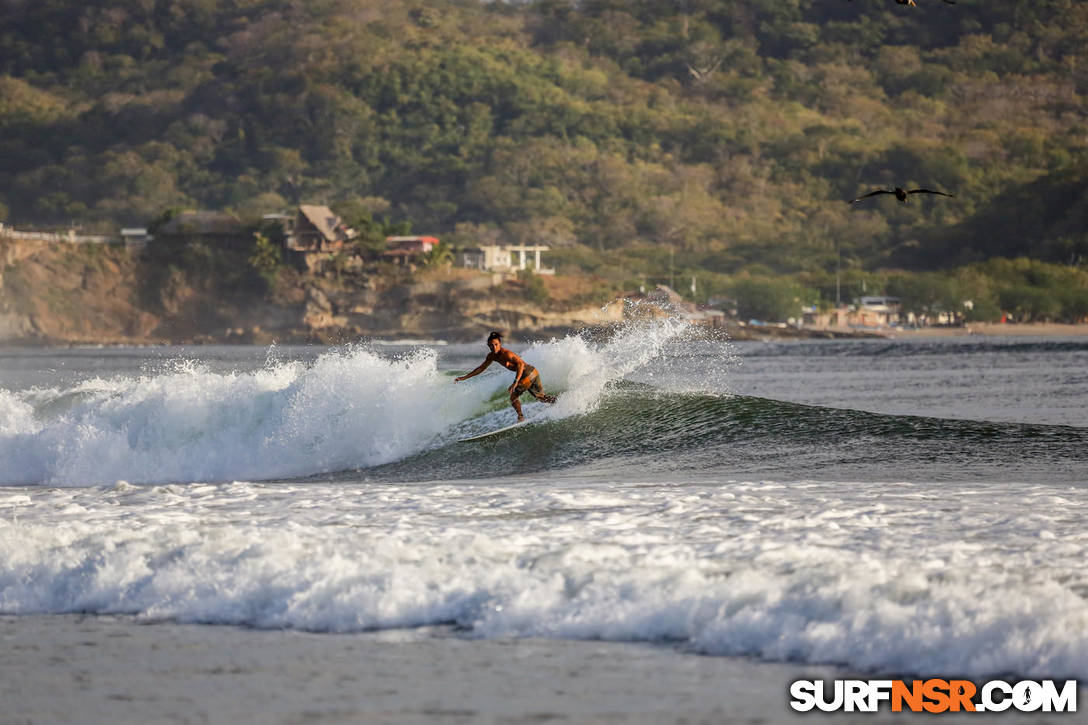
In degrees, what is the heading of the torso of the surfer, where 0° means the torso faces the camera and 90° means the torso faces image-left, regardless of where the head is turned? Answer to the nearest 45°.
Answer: approximately 45°
